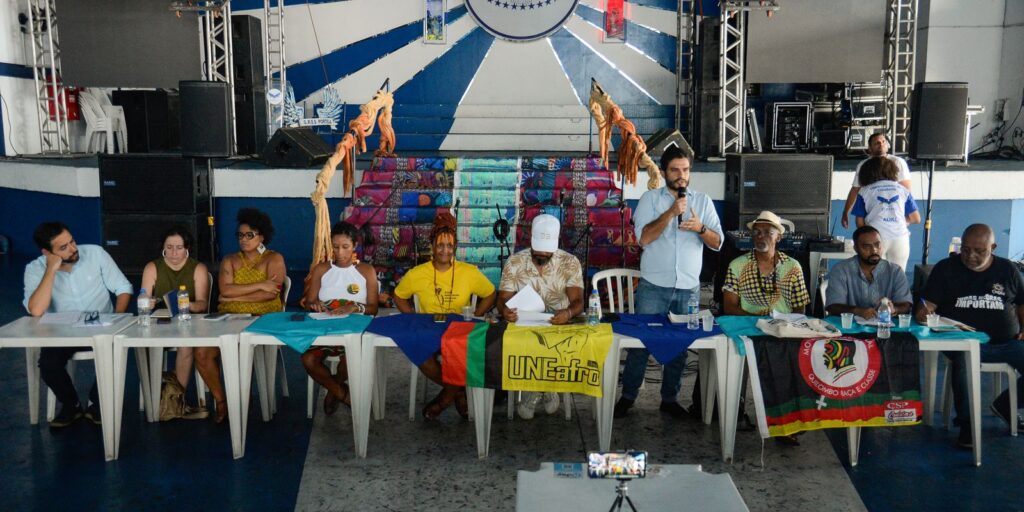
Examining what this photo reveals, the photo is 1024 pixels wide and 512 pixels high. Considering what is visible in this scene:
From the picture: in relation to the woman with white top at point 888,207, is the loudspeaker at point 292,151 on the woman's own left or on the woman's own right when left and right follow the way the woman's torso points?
on the woman's own left

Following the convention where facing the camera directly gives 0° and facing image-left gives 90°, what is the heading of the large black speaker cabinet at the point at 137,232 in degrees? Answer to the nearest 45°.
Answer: approximately 0°

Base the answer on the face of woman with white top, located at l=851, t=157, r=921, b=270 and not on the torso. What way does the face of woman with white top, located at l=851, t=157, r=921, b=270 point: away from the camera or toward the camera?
away from the camera

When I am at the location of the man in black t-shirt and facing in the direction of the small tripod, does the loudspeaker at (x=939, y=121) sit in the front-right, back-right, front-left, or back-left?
back-right

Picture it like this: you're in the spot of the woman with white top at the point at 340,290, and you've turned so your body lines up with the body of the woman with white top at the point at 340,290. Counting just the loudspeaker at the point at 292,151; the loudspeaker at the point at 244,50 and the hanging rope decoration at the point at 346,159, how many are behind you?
3

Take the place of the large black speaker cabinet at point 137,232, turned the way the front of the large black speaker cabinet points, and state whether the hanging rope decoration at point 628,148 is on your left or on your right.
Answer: on your left

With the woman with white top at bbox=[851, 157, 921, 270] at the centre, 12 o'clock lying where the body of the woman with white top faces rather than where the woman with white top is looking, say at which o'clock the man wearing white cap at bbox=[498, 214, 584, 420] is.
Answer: The man wearing white cap is roughly at 7 o'clock from the woman with white top.

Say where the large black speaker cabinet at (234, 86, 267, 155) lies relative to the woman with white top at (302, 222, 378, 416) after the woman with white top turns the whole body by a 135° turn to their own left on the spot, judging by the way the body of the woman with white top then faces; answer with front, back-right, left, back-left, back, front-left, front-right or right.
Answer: front-left

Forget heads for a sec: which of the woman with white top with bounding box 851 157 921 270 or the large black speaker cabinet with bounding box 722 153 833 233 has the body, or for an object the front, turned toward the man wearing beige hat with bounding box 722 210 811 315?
the large black speaker cabinet

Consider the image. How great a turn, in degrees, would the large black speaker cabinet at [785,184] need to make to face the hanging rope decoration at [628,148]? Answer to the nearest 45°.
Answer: approximately 45° to its right

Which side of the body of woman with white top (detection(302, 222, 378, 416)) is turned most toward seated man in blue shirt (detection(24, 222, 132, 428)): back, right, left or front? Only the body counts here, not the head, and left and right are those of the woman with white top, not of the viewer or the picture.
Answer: right

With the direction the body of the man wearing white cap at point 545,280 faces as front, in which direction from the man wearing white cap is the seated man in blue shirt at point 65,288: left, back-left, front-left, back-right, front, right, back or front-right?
right

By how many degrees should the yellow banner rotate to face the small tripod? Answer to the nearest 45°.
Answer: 0° — it already faces it

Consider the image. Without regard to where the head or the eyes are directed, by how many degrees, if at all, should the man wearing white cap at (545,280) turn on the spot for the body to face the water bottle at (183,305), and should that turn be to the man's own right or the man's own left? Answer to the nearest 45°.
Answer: approximately 90° to the man's own right

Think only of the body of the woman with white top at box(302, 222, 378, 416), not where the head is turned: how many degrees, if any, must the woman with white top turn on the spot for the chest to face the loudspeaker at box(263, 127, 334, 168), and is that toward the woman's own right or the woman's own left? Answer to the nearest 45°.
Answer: approximately 180°

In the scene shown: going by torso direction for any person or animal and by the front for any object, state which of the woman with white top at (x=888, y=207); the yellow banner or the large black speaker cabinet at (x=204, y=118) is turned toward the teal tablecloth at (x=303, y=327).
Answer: the large black speaker cabinet
